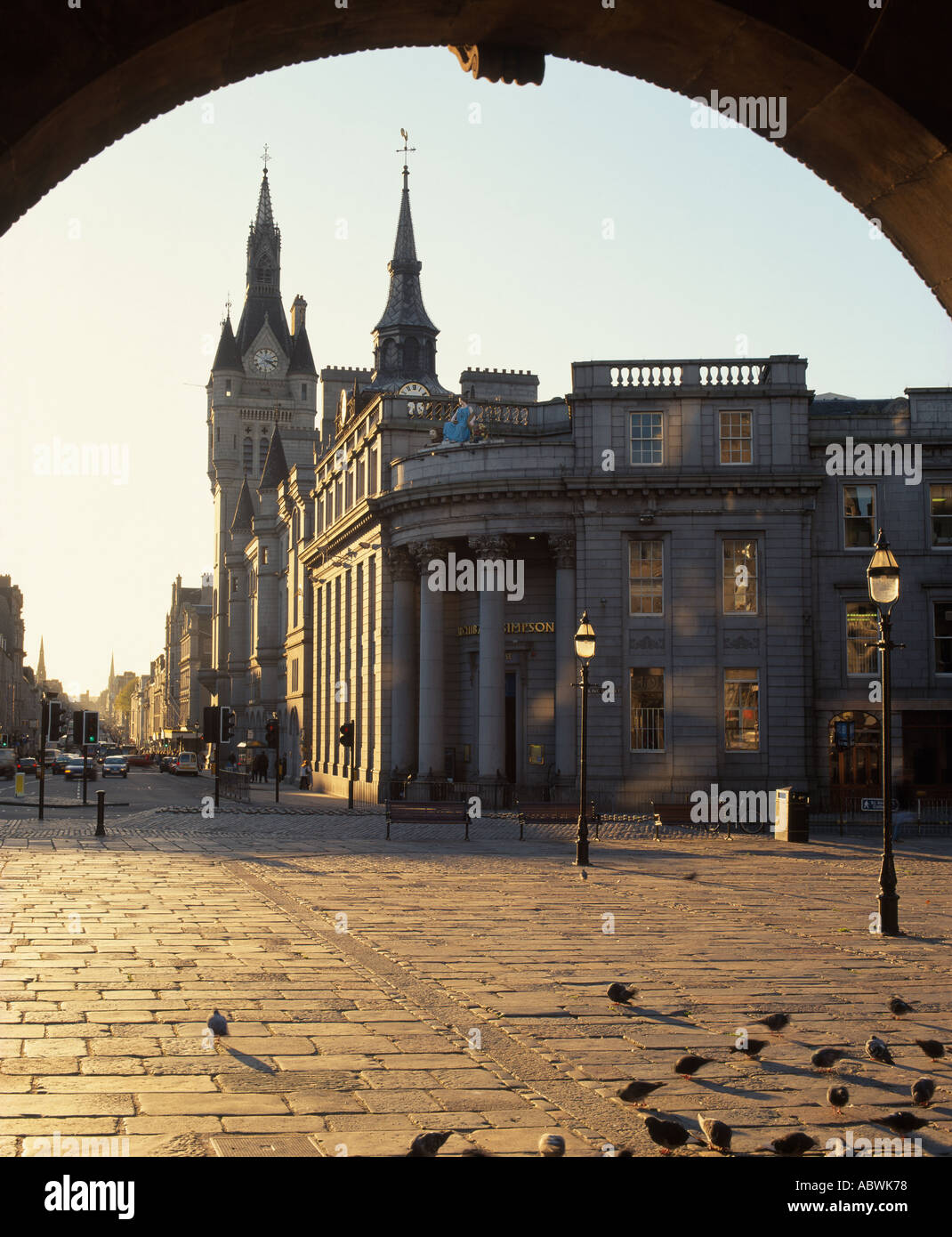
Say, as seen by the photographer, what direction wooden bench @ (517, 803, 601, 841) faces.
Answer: facing the viewer

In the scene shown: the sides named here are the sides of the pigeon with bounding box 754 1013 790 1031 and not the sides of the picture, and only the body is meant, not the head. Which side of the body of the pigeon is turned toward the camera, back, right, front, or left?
right

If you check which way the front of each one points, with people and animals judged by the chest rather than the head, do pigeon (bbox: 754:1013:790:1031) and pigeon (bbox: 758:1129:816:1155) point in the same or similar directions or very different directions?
same or similar directions

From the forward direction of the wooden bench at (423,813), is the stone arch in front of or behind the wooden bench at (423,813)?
in front

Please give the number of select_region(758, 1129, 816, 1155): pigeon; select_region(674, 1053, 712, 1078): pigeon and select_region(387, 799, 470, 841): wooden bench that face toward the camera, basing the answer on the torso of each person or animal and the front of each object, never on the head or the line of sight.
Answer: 1

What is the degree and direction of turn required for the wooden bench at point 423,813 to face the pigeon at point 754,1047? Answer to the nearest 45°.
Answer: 0° — it already faces it

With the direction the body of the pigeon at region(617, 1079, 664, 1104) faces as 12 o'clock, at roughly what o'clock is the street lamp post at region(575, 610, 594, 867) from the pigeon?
The street lamp post is roughly at 3 o'clock from the pigeon.

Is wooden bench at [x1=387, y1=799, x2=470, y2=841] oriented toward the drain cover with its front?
yes

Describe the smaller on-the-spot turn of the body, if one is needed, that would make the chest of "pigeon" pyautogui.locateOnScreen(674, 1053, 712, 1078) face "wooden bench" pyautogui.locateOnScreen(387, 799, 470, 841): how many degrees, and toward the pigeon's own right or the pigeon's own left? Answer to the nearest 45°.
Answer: approximately 90° to the pigeon's own right

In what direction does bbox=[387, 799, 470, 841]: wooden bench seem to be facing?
toward the camera

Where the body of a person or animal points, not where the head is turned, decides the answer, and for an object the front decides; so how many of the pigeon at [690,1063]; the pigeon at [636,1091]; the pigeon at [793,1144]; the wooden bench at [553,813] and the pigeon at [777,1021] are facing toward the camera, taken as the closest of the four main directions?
1

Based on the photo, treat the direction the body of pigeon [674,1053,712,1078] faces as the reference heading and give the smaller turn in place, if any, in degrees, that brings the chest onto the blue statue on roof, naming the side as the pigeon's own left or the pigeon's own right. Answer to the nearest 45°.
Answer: approximately 90° to the pigeon's own right

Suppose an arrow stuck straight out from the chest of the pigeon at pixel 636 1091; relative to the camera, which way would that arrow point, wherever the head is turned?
to the viewer's left

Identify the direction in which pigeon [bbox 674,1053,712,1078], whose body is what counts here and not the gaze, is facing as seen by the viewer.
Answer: to the viewer's left

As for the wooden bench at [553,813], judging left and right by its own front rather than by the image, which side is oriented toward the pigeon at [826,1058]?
front

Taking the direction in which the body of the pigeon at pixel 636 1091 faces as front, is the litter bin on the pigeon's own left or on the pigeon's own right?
on the pigeon's own right

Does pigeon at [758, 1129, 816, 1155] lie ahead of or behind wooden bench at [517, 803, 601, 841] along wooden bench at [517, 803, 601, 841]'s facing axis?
ahead
